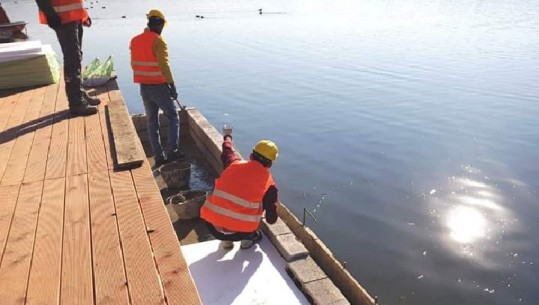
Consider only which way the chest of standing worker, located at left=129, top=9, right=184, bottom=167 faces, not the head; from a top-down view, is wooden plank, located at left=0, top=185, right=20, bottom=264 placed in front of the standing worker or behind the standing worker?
behind

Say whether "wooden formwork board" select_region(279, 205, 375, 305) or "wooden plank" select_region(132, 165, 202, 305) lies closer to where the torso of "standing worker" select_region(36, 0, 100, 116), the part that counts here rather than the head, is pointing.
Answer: the wooden formwork board

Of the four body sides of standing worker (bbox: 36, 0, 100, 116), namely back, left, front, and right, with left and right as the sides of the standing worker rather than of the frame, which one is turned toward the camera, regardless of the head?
right

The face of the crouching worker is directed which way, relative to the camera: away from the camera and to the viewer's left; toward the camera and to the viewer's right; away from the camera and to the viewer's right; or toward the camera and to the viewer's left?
away from the camera and to the viewer's right

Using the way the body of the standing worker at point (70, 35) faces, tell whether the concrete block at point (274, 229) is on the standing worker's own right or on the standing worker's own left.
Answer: on the standing worker's own right

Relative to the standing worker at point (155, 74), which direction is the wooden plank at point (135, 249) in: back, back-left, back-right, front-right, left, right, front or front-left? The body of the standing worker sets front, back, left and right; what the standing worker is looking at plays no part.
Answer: back-right

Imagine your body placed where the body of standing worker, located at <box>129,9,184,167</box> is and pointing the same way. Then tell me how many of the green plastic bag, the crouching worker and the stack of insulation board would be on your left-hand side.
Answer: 2

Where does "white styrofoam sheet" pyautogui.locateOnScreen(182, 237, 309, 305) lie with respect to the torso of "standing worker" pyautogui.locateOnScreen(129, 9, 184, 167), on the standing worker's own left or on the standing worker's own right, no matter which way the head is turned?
on the standing worker's own right

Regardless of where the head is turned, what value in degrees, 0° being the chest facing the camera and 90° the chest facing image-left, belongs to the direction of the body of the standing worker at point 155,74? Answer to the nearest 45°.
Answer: approximately 225°

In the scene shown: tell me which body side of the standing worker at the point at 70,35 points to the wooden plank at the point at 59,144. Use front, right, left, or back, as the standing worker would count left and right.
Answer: right
